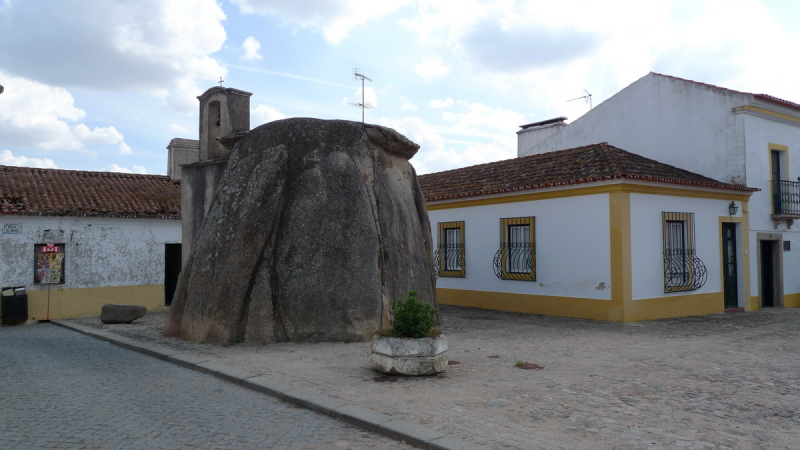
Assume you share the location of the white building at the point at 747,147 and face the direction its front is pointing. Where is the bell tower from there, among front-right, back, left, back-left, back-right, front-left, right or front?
right

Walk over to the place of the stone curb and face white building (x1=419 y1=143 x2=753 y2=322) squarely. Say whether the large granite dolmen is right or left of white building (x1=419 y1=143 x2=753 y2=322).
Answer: left

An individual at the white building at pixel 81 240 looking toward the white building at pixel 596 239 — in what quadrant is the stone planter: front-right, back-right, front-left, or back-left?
front-right

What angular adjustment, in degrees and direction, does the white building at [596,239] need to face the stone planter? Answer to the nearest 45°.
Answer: approximately 45° to its right

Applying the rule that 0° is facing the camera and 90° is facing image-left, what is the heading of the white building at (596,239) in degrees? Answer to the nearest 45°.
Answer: approximately 315°

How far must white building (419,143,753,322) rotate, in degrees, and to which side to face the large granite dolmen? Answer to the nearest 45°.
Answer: approximately 90° to its right

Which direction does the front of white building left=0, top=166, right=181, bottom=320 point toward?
toward the camera

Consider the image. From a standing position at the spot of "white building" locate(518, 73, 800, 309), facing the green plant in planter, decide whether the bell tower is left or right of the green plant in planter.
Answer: right

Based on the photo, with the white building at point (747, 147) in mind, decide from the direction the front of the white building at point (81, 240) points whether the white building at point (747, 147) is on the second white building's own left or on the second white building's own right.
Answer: on the second white building's own left

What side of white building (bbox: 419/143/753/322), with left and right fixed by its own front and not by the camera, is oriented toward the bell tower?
right

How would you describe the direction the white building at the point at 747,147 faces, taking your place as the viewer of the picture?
facing the viewer and to the right of the viewer

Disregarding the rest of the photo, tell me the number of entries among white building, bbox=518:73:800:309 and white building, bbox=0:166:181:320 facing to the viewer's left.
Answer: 0

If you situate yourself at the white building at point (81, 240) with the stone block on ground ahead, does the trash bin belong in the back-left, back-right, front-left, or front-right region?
front-right

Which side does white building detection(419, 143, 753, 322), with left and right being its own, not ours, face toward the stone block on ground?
right
